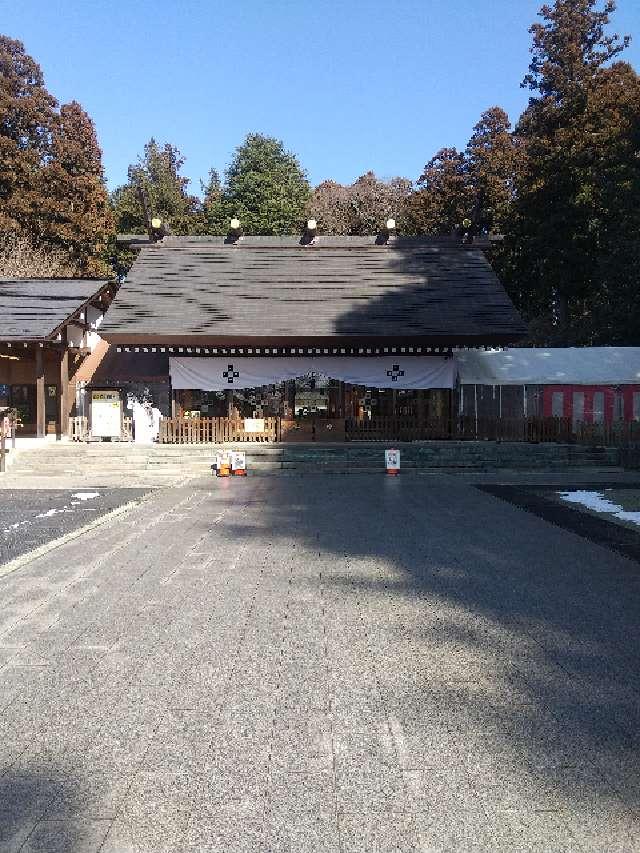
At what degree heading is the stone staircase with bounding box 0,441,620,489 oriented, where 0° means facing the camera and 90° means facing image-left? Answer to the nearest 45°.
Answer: approximately 0°

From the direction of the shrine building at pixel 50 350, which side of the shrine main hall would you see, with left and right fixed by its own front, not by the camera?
right

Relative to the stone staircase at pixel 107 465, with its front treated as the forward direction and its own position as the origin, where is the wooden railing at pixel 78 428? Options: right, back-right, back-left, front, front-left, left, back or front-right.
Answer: back

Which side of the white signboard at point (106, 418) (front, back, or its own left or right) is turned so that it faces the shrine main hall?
left

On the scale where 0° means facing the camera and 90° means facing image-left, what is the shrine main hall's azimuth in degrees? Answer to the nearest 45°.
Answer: approximately 0°
